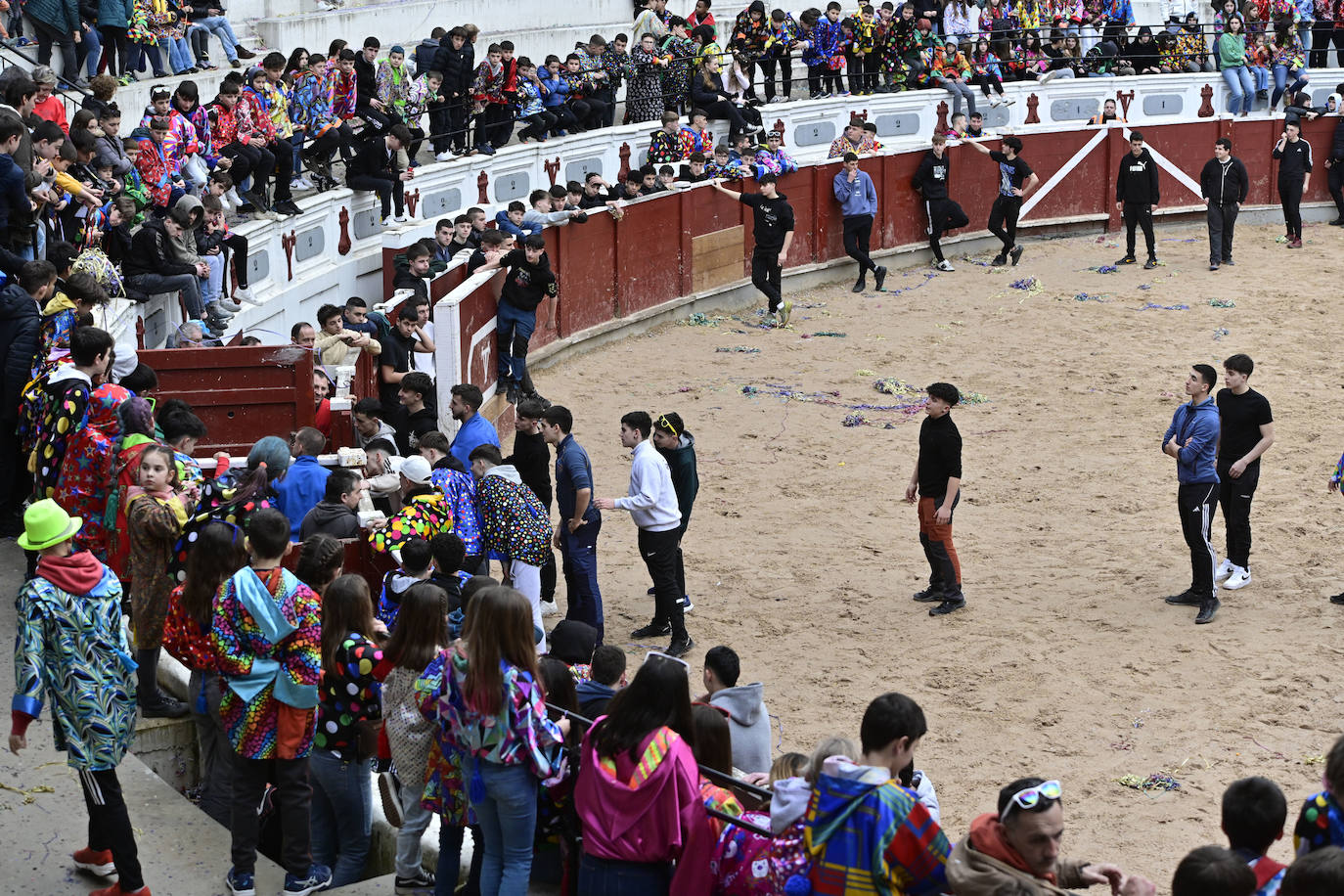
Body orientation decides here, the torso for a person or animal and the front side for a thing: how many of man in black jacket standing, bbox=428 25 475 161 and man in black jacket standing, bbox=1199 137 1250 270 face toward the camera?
2

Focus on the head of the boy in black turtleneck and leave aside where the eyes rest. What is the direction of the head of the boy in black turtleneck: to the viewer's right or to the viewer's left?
to the viewer's left

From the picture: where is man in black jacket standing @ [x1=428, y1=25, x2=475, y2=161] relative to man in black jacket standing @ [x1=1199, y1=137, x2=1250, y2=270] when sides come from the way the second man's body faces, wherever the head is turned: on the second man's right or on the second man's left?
on the second man's right

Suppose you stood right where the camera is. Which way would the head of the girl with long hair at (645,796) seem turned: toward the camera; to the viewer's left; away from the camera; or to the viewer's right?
away from the camera

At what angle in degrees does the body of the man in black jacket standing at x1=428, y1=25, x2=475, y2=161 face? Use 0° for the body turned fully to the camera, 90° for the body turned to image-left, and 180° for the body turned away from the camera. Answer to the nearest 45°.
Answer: approximately 0°

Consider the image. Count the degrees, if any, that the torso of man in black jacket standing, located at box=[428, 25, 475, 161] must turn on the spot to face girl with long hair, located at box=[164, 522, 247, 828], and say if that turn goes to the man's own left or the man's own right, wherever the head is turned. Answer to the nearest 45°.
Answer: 0° — they already face them

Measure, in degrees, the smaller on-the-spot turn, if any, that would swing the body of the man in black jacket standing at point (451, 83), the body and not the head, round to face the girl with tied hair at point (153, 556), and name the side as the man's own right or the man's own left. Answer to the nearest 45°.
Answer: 0° — they already face them
